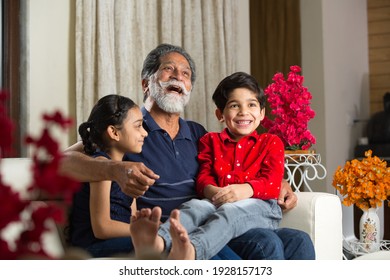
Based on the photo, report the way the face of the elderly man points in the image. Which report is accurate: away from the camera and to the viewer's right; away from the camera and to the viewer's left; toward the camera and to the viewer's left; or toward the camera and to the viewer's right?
toward the camera and to the viewer's right

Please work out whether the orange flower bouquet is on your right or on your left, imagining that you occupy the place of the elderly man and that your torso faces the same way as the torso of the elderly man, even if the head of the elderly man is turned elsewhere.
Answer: on your left

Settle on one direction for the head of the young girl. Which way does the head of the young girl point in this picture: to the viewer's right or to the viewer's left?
to the viewer's right

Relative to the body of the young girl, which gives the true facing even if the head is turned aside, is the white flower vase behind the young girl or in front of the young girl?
in front

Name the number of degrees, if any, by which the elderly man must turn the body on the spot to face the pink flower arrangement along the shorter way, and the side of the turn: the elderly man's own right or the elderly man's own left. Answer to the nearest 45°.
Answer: approximately 90° to the elderly man's own left

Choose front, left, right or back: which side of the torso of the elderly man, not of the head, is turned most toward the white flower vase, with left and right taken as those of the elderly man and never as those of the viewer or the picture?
left

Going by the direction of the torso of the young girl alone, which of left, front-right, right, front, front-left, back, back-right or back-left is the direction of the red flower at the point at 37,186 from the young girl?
right

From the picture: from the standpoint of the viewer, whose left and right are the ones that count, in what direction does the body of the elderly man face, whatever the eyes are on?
facing the viewer and to the right of the viewer

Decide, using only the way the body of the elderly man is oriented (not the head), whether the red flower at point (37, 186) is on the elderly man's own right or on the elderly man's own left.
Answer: on the elderly man's own right

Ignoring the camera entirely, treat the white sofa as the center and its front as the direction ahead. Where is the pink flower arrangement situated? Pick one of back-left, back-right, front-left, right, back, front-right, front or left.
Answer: back

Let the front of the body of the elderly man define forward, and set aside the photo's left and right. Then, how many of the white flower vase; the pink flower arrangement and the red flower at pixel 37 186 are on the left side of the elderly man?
2
